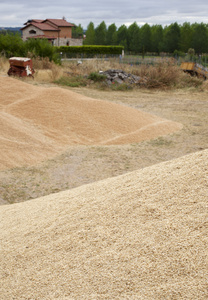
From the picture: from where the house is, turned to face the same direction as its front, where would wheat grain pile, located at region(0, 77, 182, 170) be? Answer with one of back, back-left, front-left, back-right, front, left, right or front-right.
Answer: front-left

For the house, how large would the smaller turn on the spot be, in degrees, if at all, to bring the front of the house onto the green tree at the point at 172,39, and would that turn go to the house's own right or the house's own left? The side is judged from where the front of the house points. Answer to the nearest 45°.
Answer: approximately 90° to the house's own left

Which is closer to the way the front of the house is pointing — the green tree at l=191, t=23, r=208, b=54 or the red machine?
the red machine

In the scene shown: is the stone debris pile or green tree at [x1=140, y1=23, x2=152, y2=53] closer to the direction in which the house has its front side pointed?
the stone debris pile

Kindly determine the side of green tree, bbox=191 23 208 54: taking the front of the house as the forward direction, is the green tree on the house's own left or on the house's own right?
on the house's own left

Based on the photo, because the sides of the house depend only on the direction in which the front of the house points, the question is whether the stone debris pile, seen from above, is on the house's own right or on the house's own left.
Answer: on the house's own left

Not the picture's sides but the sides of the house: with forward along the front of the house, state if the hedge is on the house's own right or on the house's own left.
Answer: on the house's own left

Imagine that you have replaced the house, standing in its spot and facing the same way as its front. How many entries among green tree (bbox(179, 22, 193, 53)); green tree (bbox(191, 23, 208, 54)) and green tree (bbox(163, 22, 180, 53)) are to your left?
3

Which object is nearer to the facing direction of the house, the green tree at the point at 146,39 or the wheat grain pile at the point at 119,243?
the wheat grain pile

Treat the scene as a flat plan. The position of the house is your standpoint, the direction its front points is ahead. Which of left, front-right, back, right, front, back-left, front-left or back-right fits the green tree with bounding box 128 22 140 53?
back-left

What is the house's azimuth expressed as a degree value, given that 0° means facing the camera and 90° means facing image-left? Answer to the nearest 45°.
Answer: approximately 45°

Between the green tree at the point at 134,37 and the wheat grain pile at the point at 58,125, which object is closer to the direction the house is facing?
the wheat grain pile
